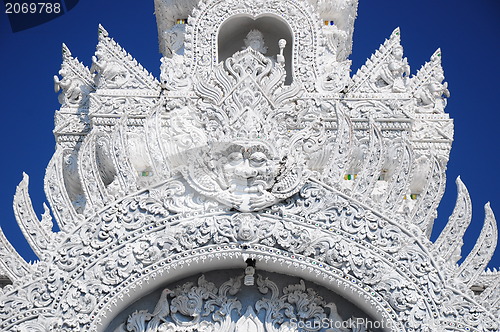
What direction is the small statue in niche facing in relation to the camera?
toward the camera
